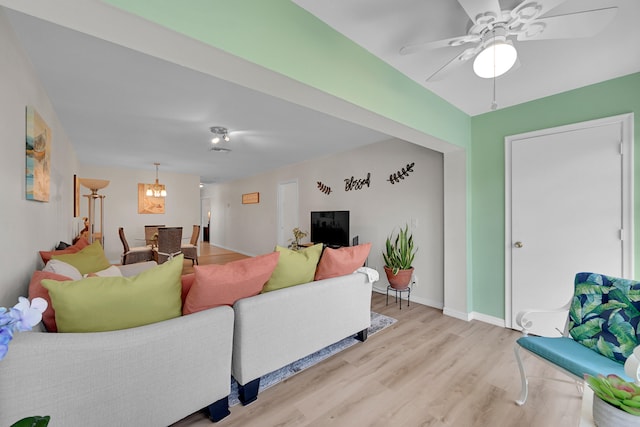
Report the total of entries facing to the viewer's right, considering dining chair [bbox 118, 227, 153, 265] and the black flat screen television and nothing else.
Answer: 1

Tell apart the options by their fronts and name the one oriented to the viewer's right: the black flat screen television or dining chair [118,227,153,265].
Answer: the dining chair

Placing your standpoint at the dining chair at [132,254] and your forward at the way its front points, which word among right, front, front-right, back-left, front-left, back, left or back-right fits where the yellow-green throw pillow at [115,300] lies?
right

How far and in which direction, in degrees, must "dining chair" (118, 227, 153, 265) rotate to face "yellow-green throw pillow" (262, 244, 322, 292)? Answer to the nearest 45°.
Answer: approximately 90° to its right

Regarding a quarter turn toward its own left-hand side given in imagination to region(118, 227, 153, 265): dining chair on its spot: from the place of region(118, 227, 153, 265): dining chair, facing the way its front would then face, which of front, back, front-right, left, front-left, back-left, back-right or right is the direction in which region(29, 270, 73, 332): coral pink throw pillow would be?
back

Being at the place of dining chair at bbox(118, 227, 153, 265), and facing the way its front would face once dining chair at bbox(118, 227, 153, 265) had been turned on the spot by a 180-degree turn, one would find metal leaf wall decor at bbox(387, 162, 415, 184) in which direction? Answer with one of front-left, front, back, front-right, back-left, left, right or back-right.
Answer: back-left

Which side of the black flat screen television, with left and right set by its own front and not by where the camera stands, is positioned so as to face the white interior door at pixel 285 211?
right

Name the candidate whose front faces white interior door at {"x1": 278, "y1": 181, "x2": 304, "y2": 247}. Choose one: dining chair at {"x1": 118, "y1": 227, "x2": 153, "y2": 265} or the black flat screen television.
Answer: the dining chair

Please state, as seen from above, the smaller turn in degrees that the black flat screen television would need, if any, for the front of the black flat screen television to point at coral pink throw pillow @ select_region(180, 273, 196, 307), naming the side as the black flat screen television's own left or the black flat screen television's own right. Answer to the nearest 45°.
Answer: approximately 45° to the black flat screen television's own left

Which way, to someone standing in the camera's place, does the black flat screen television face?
facing the viewer and to the left of the viewer

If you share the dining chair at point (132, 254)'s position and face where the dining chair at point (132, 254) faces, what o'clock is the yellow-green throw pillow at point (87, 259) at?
The yellow-green throw pillow is roughly at 3 o'clock from the dining chair.

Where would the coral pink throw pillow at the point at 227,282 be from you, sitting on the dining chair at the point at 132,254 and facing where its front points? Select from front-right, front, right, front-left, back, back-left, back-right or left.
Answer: right

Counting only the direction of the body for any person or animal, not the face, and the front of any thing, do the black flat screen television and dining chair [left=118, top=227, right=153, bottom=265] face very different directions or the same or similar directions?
very different directions

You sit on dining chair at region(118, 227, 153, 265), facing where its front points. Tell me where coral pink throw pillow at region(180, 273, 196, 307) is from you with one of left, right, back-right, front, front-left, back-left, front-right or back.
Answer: right

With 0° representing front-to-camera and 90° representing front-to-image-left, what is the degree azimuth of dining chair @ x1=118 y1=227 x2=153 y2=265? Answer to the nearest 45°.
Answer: approximately 270°
